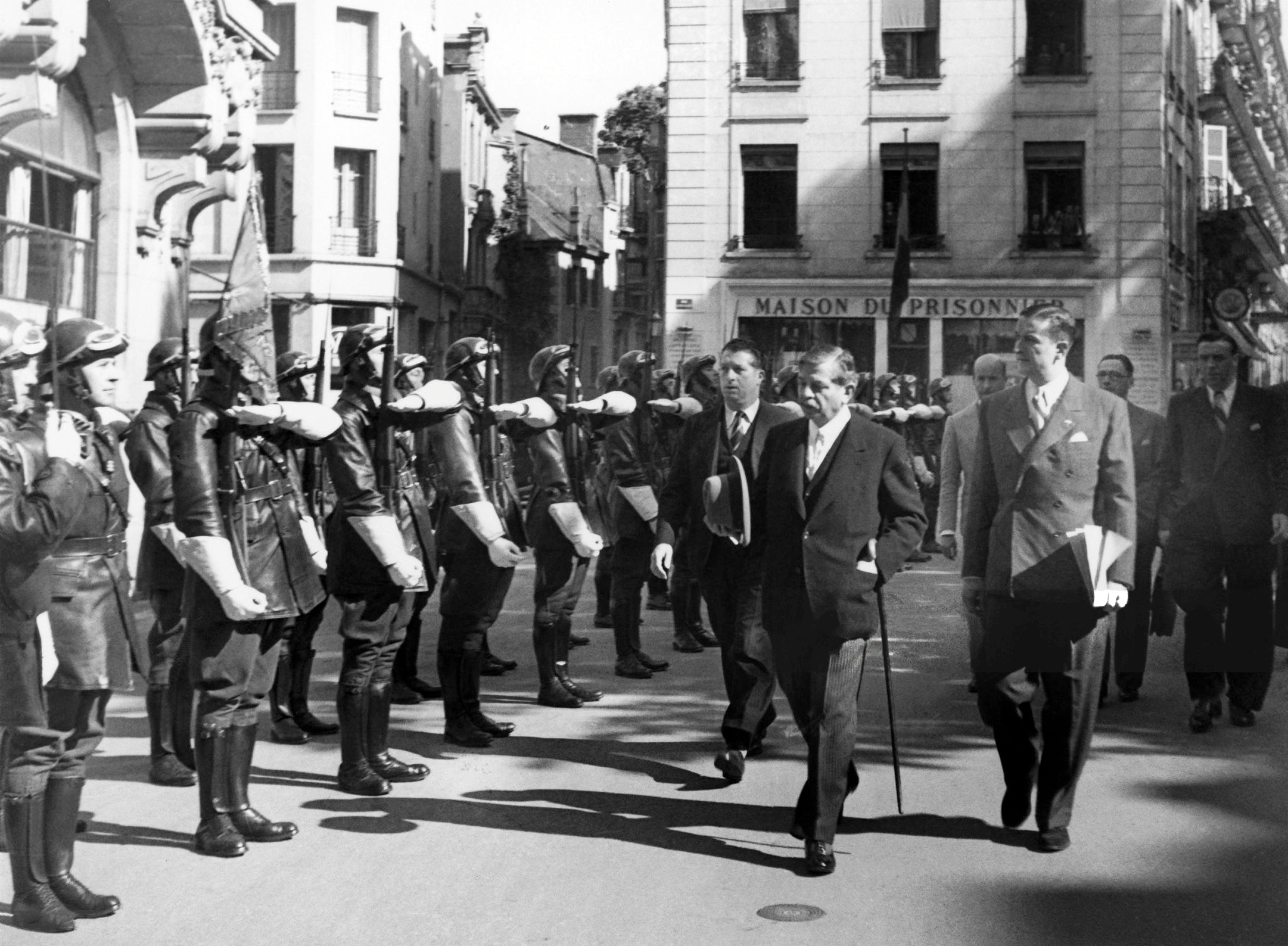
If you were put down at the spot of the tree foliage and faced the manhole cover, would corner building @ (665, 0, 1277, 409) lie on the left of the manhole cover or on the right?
left

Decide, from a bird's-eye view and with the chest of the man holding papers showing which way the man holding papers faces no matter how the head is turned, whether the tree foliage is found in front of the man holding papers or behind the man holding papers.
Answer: behind

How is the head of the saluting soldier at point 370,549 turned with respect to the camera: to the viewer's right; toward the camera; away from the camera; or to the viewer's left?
to the viewer's right

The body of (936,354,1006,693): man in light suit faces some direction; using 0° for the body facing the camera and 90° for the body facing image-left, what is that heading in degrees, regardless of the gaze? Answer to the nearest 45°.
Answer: approximately 0°

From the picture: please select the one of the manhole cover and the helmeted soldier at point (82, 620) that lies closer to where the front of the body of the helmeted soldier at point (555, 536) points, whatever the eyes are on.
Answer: the manhole cover

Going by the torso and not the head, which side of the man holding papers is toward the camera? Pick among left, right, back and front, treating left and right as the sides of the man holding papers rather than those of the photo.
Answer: front

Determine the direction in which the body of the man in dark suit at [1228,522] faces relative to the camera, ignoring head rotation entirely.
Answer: toward the camera

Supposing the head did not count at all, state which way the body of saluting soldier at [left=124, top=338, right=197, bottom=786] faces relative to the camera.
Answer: to the viewer's right

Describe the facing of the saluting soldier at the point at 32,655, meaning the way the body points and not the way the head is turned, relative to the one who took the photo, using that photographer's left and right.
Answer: facing to the right of the viewer

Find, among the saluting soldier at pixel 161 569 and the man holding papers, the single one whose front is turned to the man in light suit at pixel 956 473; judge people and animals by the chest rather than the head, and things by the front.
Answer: the saluting soldier

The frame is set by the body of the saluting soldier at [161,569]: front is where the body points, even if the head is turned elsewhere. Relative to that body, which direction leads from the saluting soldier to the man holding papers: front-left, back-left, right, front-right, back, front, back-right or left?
front-right

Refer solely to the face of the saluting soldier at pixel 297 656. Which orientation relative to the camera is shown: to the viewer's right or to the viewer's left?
to the viewer's right

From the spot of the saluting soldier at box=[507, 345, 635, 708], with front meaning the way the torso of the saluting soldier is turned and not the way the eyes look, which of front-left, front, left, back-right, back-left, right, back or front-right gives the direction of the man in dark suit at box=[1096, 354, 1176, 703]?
front

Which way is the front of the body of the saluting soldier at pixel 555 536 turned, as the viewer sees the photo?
to the viewer's right
